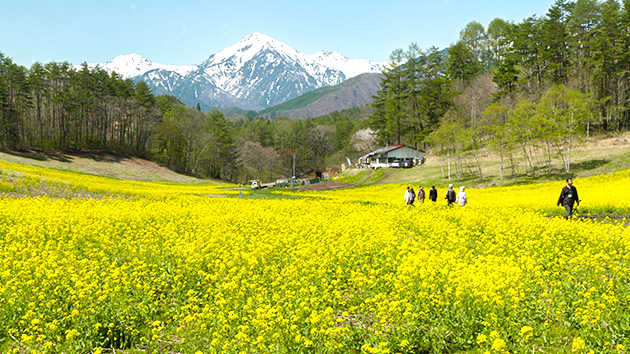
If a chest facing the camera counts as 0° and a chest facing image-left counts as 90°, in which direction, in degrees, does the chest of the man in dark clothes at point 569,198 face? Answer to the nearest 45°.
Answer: approximately 0°
